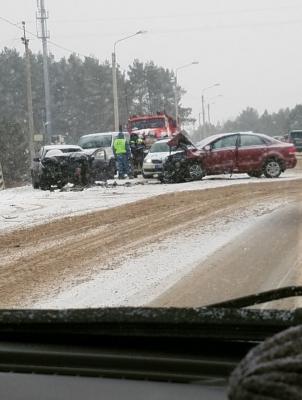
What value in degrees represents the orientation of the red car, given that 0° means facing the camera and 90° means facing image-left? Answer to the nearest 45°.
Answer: approximately 90°

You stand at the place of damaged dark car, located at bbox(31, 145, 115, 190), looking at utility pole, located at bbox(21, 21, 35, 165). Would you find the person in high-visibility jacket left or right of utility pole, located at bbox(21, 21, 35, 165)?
right

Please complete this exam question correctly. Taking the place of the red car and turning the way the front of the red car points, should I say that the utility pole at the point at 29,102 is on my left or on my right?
on my right

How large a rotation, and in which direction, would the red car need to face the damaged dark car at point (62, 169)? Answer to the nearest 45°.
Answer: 0° — it already faces it

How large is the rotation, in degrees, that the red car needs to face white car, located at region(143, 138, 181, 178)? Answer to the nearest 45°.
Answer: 0° — it already faces it

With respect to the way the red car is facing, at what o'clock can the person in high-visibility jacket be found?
The person in high-visibility jacket is roughly at 1 o'clock from the red car.
